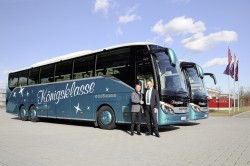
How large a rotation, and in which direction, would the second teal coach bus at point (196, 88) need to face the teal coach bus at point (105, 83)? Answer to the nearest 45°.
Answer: approximately 90° to its right

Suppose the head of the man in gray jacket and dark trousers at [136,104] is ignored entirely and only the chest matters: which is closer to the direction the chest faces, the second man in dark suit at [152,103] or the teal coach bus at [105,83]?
the second man in dark suit

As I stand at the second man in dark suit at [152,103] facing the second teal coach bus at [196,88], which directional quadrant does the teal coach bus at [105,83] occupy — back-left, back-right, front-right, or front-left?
front-left

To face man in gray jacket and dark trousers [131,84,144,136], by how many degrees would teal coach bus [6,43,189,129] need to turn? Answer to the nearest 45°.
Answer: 0° — it already faces them

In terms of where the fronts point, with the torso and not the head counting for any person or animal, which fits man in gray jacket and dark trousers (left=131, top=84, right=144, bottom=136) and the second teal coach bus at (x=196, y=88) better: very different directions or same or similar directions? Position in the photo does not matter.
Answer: same or similar directions

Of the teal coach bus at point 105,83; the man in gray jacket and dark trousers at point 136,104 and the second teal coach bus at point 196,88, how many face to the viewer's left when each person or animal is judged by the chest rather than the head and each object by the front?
0

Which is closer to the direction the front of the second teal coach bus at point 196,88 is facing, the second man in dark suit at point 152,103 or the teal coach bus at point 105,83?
the second man in dark suit

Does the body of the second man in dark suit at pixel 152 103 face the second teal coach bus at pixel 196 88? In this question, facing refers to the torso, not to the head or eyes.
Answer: no

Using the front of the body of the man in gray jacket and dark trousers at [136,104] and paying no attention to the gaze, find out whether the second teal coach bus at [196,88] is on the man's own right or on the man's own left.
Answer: on the man's own left

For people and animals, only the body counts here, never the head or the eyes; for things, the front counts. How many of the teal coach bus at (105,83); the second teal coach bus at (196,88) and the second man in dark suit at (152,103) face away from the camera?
0

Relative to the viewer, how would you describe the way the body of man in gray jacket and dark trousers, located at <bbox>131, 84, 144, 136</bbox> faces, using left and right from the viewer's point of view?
facing the viewer and to the right of the viewer

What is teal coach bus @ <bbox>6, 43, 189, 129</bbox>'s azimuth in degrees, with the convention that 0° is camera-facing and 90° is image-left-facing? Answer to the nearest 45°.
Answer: approximately 315°

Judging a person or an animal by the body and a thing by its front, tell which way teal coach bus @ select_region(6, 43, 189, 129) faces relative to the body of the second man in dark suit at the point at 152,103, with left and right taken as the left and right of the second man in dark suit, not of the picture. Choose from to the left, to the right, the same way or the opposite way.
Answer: to the left

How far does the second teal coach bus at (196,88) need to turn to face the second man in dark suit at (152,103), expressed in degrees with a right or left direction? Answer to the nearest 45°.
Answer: approximately 45° to its right

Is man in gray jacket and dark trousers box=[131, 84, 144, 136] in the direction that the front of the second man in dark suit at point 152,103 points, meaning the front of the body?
no

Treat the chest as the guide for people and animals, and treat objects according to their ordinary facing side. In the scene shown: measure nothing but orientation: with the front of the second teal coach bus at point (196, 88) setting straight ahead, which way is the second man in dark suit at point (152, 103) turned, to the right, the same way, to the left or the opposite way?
to the right

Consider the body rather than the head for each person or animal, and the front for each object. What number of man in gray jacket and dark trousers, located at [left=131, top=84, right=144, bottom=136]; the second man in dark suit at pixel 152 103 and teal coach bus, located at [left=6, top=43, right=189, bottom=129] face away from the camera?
0
